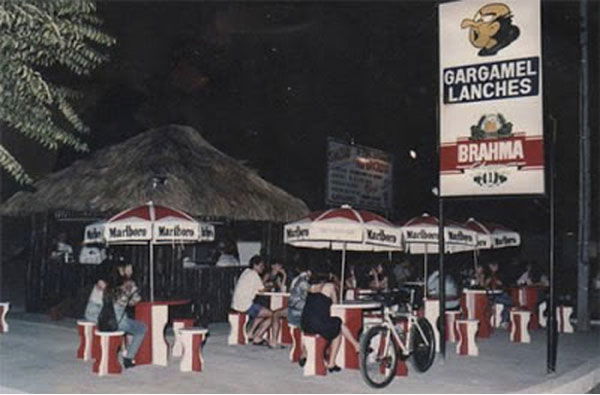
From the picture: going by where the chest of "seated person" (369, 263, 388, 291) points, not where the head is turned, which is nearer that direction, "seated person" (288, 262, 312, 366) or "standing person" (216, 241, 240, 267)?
the seated person

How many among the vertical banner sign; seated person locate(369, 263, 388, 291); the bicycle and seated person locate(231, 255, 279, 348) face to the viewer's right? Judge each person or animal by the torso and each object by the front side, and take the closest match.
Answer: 1

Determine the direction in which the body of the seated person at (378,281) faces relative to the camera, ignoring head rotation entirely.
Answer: toward the camera

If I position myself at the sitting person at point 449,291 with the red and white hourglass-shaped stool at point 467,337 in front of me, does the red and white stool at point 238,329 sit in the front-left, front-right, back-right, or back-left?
front-right

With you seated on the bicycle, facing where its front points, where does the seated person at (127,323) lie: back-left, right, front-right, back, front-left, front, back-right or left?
front-right

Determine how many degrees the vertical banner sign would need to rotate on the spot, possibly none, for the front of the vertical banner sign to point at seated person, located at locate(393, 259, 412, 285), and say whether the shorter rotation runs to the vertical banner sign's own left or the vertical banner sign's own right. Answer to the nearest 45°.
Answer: approximately 180°

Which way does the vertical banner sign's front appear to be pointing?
toward the camera

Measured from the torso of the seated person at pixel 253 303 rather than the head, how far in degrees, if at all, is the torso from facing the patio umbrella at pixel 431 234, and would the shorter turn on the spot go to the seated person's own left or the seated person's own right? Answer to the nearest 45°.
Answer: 0° — they already face it
